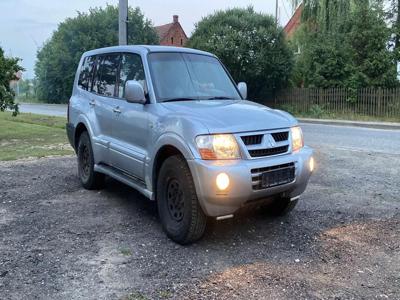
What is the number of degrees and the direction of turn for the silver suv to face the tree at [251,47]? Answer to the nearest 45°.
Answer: approximately 135° to its left

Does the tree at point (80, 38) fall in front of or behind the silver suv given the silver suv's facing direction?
behind

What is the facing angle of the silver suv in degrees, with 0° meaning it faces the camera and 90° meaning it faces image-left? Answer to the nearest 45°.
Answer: approximately 315°

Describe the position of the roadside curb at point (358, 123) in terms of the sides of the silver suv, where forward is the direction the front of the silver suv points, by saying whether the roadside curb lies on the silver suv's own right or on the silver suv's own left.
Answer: on the silver suv's own left

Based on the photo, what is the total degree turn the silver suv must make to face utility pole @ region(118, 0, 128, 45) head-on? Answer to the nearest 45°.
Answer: approximately 135° to its left
